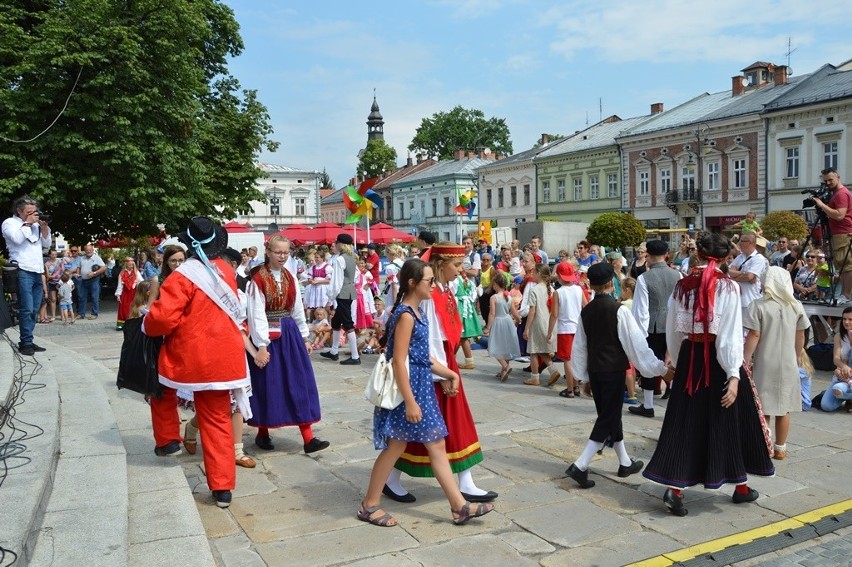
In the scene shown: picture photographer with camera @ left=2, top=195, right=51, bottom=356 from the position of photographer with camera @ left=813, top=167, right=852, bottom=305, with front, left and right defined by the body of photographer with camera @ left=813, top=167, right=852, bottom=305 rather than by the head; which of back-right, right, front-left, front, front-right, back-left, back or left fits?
front-left

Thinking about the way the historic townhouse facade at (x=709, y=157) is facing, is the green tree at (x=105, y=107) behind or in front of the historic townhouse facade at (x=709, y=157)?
in front

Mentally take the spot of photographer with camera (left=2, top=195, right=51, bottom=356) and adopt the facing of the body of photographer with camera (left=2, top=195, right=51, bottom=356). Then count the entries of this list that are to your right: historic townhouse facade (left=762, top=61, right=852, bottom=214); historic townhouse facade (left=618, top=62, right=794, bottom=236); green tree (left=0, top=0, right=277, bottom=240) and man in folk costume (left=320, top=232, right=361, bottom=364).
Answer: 0

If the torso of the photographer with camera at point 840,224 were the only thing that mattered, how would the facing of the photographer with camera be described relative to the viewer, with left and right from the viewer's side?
facing to the left of the viewer

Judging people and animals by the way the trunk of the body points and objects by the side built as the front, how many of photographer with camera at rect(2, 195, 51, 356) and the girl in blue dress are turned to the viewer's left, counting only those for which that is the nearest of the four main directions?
0

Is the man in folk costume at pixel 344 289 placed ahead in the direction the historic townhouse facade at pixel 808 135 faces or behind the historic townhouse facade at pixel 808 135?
ahead

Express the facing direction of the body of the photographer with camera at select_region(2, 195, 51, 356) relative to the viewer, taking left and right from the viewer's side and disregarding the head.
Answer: facing the viewer and to the right of the viewer

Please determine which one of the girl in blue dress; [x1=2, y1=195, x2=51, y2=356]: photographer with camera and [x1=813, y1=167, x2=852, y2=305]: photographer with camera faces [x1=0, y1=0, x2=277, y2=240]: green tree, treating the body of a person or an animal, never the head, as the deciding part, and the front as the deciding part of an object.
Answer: [x1=813, y1=167, x2=852, y2=305]: photographer with camera

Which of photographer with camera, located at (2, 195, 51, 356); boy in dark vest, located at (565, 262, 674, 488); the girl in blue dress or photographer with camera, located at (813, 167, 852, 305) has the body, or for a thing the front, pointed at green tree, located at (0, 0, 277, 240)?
photographer with camera, located at (813, 167, 852, 305)

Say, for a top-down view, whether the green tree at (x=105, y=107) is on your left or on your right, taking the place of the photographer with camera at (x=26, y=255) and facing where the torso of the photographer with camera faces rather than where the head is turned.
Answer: on your left

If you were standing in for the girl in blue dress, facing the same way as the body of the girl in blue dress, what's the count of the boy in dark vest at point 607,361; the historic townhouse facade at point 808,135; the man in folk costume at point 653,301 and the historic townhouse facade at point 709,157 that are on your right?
0

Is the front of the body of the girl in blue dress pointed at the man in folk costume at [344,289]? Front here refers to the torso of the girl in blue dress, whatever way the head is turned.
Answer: no

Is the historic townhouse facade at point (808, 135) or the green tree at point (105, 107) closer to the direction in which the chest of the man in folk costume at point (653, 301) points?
the green tree

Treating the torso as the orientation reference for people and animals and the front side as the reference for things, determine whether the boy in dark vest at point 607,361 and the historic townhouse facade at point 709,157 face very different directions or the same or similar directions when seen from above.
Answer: very different directions

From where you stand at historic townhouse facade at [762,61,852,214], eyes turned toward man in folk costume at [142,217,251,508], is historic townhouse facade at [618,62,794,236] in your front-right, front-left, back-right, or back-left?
back-right

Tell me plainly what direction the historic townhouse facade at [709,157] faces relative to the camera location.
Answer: facing the viewer and to the left of the viewer
